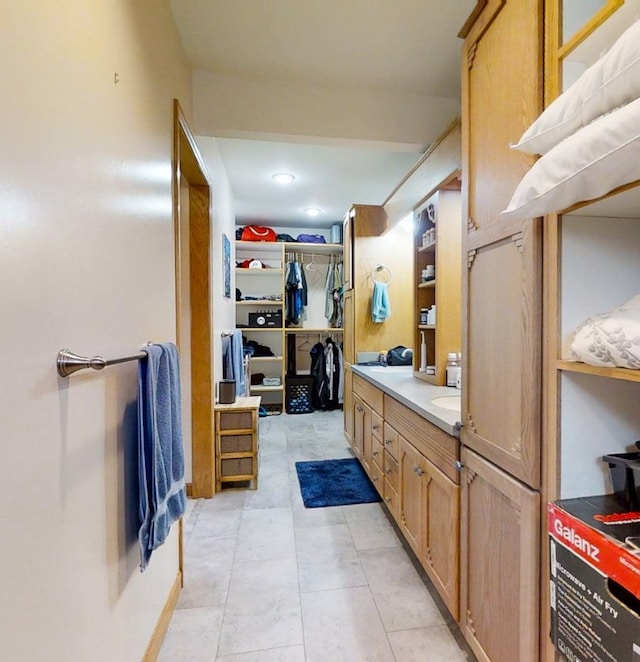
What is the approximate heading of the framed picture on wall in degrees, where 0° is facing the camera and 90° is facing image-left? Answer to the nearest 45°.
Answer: approximately 270°

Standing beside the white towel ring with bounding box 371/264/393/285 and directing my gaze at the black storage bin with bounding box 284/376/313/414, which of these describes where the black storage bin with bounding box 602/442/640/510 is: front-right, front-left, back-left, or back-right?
back-left

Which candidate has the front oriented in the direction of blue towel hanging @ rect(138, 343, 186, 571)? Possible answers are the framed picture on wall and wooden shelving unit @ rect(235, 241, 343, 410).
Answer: the wooden shelving unit

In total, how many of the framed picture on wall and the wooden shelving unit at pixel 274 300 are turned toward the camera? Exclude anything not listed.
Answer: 1
